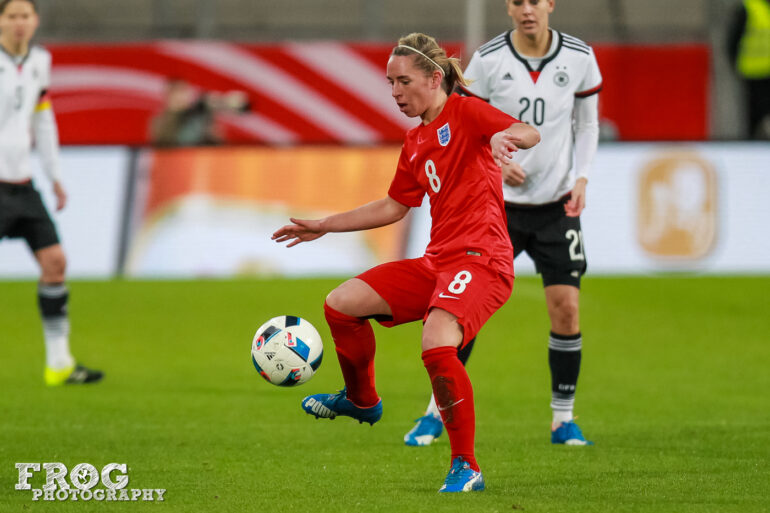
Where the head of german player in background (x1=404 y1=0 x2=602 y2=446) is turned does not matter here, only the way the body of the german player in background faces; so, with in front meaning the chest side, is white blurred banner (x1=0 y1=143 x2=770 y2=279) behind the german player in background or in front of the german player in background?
behind

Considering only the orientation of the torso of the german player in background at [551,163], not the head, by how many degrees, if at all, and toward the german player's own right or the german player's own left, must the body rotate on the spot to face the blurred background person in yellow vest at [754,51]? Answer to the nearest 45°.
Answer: approximately 180°

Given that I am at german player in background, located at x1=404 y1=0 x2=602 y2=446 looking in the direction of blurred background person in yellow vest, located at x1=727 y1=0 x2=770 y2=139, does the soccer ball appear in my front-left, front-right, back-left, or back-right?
back-left

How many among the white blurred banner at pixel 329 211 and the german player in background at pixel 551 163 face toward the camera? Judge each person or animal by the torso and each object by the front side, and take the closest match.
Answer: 2

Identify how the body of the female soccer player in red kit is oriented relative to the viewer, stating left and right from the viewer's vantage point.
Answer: facing the viewer and to the left of the viewer

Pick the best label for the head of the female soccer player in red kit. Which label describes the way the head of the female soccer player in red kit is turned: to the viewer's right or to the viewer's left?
to the viewer's left

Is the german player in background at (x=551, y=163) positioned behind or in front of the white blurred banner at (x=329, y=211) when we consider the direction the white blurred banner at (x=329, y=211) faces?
in front

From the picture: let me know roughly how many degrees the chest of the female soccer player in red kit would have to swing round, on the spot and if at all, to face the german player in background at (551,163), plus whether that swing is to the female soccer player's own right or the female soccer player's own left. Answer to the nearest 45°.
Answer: approximately 180°

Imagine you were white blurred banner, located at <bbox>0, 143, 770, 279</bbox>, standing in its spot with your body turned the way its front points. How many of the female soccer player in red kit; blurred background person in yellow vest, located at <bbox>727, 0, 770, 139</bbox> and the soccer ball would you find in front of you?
2

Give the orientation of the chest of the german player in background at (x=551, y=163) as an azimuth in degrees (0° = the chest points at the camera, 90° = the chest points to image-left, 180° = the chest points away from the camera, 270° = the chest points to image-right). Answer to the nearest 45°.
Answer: approximately 0°

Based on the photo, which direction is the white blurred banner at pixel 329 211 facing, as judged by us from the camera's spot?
facing the viewer
